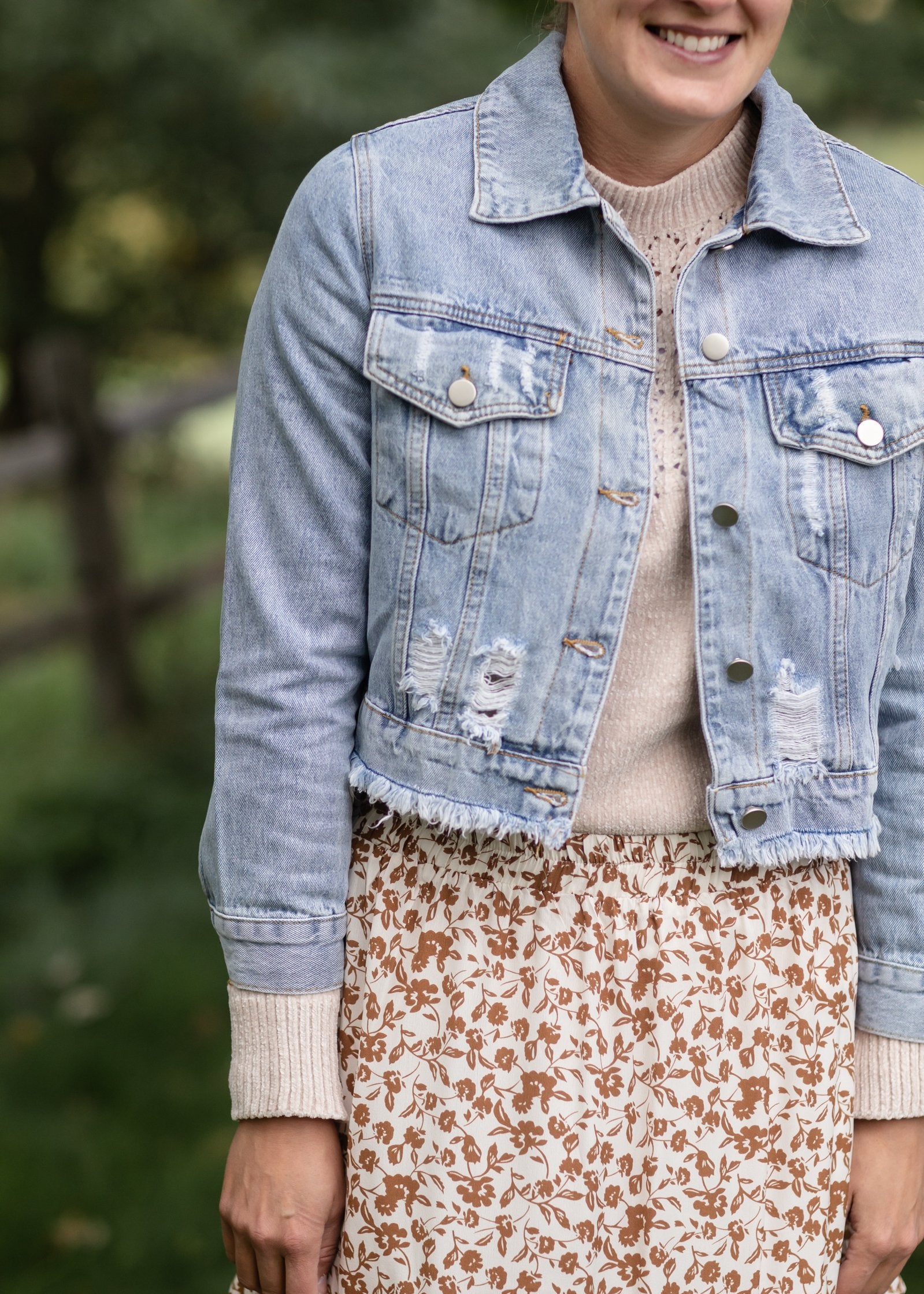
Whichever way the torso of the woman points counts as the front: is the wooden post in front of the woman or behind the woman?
behind

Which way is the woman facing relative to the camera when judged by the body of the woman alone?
toward the camera
